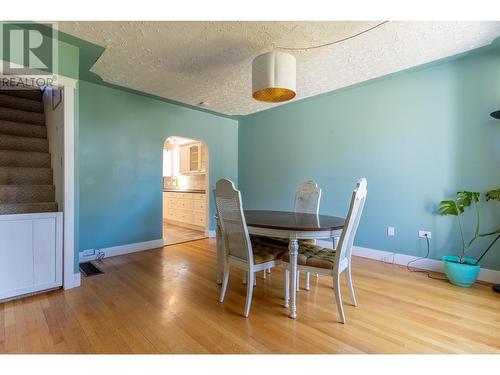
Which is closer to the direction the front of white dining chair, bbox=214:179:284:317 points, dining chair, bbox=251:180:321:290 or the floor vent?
the dining chair

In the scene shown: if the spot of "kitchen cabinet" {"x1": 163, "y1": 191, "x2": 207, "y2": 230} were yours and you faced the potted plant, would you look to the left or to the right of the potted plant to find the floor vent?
right

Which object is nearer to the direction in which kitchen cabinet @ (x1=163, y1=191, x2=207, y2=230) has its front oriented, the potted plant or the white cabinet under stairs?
the white cabinet under stairs

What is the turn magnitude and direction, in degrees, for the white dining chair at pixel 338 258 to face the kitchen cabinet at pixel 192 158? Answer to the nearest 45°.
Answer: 0° — it already faces it

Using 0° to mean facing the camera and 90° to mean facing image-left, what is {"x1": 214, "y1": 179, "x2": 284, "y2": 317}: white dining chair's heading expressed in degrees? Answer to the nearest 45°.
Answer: approximately 225°

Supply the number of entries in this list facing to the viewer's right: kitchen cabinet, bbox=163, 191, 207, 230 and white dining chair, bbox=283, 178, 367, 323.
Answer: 0

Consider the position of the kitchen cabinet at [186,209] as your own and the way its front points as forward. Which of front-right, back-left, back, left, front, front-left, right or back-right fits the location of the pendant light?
front-left

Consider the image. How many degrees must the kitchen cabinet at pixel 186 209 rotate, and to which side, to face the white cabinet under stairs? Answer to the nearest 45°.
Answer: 0° — it already faces it

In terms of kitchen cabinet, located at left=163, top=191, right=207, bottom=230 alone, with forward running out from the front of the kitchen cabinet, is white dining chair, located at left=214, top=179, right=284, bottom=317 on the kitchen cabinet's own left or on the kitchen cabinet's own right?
on the kitchen cabinet's own left

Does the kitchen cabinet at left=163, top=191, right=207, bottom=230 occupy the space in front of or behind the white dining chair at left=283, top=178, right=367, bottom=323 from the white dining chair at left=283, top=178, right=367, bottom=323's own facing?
in front

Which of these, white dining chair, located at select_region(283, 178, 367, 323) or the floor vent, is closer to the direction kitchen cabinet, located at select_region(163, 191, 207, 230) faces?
the floor vent
